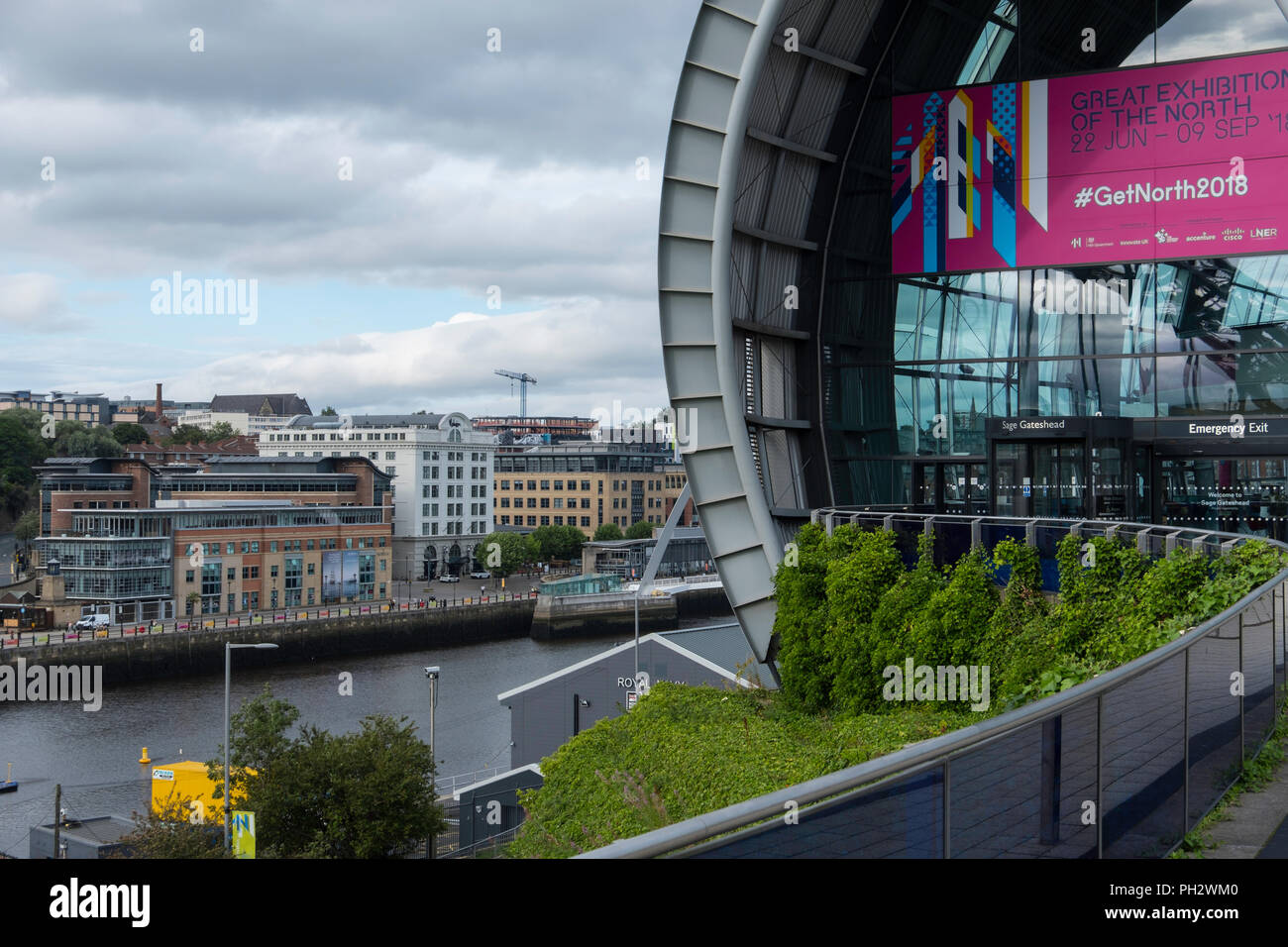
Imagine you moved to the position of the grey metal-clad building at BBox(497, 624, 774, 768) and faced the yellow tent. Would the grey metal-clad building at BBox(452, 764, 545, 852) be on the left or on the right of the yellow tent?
left

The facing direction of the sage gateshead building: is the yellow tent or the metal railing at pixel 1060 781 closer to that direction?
the metal railing

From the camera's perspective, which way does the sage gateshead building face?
toward the camera

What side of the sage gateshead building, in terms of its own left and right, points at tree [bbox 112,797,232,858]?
right

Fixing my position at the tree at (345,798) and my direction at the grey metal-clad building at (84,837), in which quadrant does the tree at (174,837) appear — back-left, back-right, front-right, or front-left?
front-left

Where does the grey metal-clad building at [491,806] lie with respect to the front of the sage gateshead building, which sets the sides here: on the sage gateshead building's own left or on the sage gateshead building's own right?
on the sage gateshead building's own right

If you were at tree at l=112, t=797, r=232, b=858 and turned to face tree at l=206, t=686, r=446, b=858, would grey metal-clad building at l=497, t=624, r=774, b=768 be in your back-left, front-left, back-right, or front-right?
front-left

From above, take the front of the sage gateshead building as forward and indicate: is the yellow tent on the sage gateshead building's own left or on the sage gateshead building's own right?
on the sage gateshead building's own right

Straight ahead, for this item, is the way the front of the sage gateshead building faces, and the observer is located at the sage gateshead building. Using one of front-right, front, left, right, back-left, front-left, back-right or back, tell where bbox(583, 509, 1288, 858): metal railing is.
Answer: front

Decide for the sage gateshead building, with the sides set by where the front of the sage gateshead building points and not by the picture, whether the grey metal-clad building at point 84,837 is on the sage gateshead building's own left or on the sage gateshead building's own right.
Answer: on the sage gateshead building's own right
